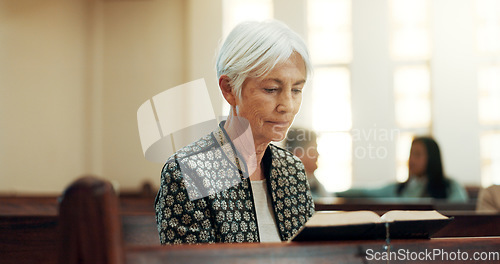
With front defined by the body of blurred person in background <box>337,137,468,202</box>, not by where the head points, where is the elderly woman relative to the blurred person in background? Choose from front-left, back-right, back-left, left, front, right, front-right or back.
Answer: front-left

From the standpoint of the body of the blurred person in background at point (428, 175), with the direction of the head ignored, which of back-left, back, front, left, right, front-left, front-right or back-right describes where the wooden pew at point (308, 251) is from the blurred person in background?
front-left

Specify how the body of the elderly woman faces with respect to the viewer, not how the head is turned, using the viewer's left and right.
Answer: facing the viewer and to the right of the viewer

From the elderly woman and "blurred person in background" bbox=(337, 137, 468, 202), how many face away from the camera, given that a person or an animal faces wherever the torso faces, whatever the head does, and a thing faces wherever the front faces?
0

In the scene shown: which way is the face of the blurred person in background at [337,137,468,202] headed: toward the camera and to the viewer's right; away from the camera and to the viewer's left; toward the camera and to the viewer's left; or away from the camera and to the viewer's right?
toward the camera and to the viewer's left

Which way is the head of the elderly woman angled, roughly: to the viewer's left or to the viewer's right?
to the viewer's right

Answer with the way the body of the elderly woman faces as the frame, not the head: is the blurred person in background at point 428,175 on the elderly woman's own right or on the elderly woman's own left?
on the elderly woman's own left

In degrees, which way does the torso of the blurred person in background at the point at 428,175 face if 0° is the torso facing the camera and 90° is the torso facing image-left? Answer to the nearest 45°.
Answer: approximately 45°
